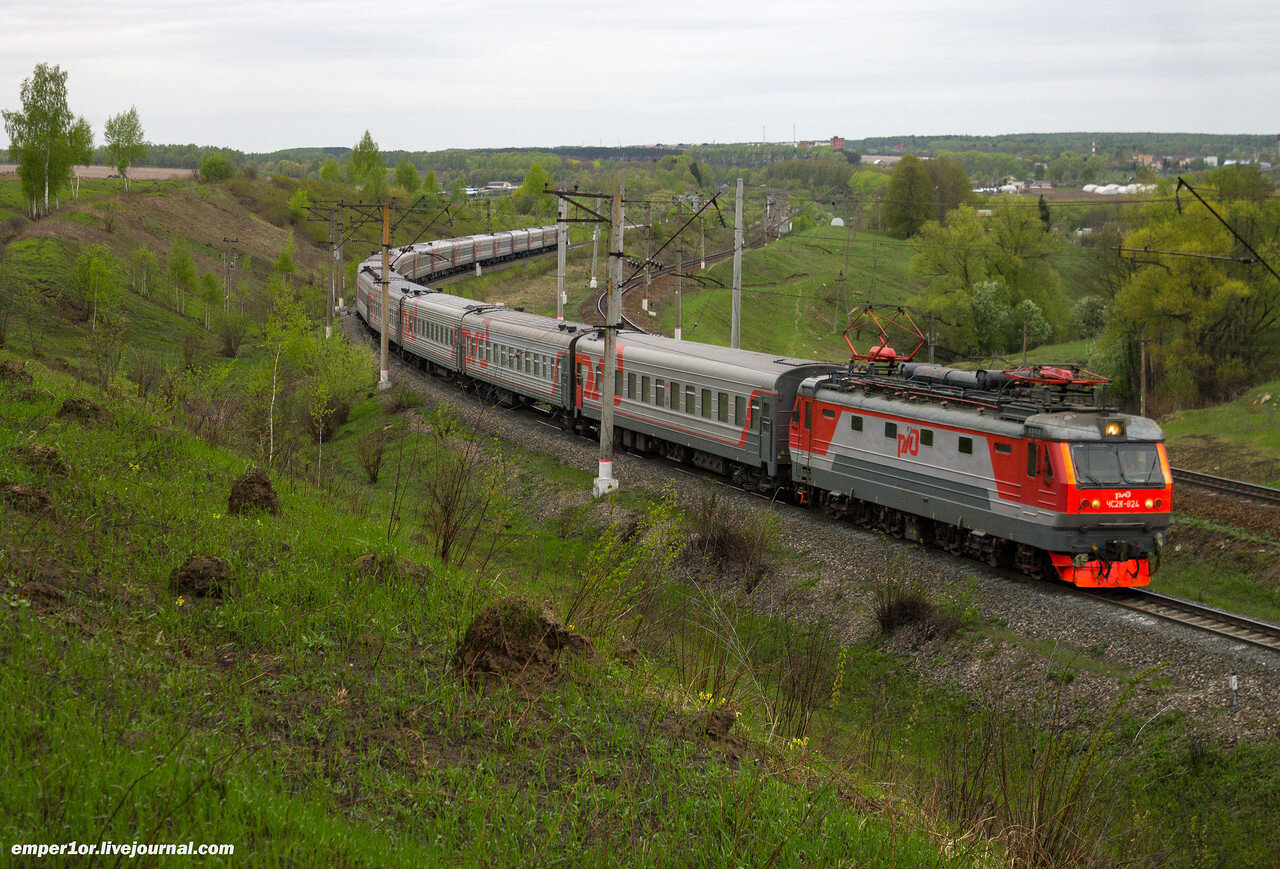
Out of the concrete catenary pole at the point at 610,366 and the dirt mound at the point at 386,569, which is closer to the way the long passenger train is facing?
the dirt mound

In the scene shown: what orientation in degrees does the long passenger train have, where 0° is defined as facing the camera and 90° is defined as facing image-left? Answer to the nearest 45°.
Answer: approximately 315°

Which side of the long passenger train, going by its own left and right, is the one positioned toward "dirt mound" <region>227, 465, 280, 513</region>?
right

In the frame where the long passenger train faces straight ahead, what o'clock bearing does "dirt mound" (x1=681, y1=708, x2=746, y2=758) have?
The dirt mound is roughly at 2 o'clock from the long passenger train.

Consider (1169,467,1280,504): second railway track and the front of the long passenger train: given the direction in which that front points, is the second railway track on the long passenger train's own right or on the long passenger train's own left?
on the long passenger train's own left

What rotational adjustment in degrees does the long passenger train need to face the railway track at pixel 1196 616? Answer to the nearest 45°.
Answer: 0° — it already faces it
